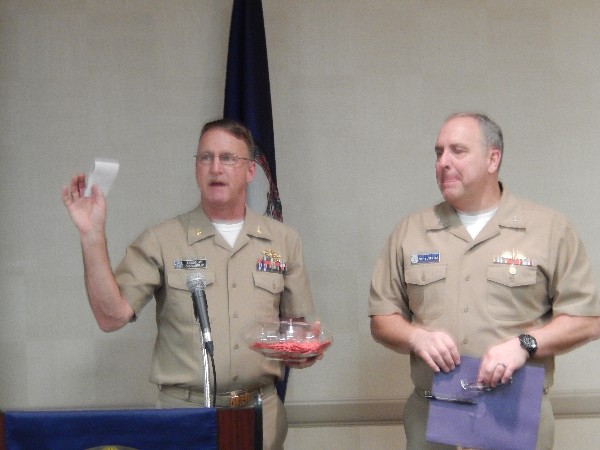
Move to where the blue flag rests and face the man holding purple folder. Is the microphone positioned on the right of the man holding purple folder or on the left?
right

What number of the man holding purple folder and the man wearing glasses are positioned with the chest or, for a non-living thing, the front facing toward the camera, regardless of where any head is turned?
2

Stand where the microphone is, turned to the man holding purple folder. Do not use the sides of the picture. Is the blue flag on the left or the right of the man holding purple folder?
left

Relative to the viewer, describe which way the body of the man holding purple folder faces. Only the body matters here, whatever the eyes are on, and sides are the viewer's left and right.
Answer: facing the viewer

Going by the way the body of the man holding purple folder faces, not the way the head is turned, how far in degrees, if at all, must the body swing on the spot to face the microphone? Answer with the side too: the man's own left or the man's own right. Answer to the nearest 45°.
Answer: approximately 45° to the man's own right

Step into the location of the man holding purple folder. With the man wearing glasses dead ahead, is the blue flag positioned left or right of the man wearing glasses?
right

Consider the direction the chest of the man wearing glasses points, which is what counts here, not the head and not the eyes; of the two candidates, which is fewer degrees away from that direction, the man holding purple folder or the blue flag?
the man holding purple folder
